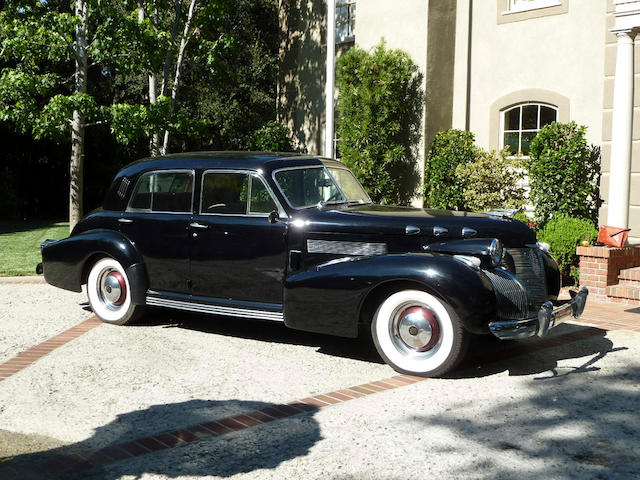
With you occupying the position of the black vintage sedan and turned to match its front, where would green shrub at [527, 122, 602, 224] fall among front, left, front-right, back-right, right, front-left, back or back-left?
left

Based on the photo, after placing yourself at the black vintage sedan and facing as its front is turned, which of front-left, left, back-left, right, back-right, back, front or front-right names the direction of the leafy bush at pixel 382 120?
back-left

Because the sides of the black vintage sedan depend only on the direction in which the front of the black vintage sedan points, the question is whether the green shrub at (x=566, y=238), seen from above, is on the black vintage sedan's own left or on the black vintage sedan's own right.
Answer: on the black vintage sedan's own left

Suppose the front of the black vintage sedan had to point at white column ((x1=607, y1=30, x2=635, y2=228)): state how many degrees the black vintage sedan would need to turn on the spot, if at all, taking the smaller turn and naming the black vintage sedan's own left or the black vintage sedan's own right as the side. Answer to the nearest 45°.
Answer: approximately 90° to the black vintage sedan's own left

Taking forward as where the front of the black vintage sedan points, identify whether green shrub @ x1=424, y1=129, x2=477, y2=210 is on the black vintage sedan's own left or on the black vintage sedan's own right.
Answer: on the black vintage sedan's own left

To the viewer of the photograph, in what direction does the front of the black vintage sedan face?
facing the viewer and to the right of the viewer
